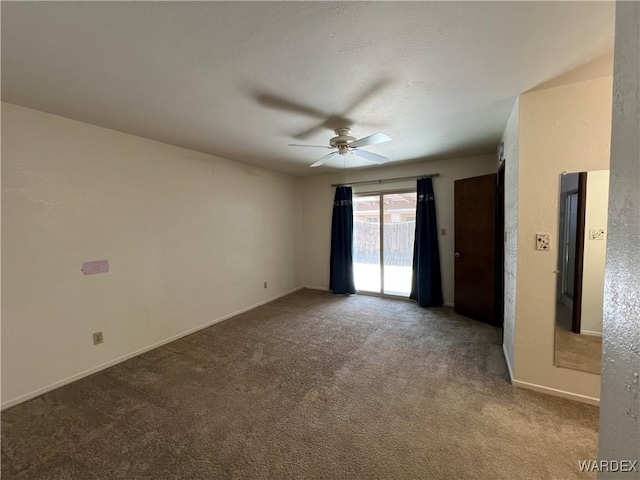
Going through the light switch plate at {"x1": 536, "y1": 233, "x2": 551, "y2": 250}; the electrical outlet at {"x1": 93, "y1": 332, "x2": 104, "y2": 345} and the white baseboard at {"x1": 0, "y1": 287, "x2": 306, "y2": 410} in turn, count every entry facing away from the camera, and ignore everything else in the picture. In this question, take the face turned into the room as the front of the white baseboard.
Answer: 0

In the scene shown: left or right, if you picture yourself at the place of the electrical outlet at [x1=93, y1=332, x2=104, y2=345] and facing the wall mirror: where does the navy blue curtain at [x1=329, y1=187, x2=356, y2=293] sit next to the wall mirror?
left

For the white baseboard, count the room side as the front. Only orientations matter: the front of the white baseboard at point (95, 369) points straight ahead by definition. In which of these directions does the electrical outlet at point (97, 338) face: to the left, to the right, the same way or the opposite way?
the same way

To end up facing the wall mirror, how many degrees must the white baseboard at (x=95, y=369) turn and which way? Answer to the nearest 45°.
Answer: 0° — it already faces it

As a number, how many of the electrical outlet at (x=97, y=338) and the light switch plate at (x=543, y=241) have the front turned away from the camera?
0

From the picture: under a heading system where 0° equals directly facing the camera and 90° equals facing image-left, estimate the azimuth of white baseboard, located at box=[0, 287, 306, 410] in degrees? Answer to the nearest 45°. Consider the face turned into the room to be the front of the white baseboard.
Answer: approximately 315°

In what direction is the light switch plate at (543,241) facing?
toward the camera

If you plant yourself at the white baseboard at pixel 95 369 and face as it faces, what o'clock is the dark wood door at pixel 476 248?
The dark wood door is roughly at 11 o'clock from the white baseboard.

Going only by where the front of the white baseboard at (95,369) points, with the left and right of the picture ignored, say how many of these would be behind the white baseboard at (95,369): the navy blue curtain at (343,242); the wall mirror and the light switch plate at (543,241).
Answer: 0

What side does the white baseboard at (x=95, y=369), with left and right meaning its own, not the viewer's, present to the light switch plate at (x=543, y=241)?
front

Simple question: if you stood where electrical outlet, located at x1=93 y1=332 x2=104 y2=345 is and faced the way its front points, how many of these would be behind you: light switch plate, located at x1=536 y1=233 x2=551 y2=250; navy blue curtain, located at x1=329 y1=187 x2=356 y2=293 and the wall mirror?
0

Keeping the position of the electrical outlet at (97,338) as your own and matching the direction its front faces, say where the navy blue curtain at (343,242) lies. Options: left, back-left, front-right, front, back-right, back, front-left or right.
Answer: front-left

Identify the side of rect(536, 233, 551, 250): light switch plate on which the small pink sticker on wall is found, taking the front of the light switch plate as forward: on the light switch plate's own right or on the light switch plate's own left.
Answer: on the light switch plate's own right
